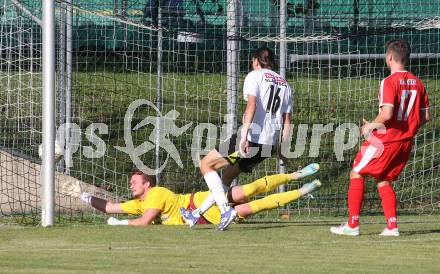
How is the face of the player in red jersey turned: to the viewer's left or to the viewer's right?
to the viewer's left

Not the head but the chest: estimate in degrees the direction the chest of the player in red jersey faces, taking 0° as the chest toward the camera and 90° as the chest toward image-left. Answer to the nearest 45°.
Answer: approximately 135°

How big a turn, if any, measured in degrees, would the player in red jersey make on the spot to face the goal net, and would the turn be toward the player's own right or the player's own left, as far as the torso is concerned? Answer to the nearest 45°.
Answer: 0° — they already face it

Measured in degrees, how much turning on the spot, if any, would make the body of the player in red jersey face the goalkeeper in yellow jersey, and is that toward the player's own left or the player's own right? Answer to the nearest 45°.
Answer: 0° — they already face them
